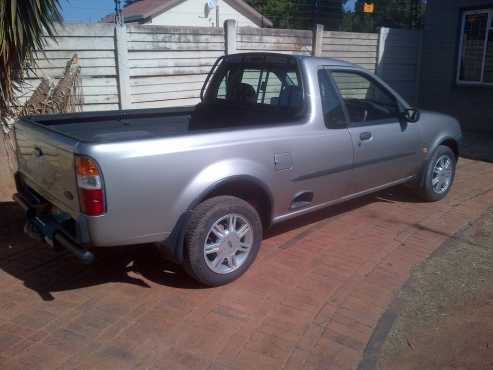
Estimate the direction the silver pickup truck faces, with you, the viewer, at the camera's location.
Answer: facing away from the viewer and to the right of the viewer

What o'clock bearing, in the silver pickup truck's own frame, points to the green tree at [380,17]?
The green tree is roughly at 11 o'clock from the silver pickup truck.
